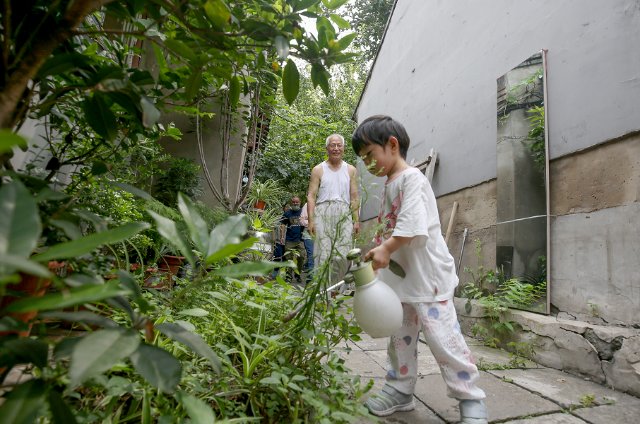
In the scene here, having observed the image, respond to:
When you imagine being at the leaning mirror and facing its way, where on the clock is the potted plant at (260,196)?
The potted plant is roughly at 2 o'clock from the leaning mirror.

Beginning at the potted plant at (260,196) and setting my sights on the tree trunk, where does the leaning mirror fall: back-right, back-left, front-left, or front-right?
front-left

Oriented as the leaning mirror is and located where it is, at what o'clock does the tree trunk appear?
The tree trunk is roughly at 11 o'clock from the leaning mirror.

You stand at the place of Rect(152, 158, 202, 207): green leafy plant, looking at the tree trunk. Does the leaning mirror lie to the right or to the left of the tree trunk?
left

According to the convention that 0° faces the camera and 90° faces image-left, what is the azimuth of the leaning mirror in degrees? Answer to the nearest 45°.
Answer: approximately 45°

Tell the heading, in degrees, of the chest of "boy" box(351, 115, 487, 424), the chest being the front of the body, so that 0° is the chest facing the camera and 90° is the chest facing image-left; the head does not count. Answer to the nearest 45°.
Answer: approximately 90°

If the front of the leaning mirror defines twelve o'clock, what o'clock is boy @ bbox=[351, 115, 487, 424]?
The boy is roughly at 11 o'clock from the leaning mirror.

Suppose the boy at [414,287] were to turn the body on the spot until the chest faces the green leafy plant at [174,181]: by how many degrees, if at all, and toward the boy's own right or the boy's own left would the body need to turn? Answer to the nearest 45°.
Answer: approximately 45° to the boy's own right

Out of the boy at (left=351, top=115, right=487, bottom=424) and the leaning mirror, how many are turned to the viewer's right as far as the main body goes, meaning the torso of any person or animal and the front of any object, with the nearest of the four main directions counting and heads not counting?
0

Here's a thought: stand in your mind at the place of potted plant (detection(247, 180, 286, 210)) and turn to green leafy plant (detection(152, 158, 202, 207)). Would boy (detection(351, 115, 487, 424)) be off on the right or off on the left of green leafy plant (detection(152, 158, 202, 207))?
left
